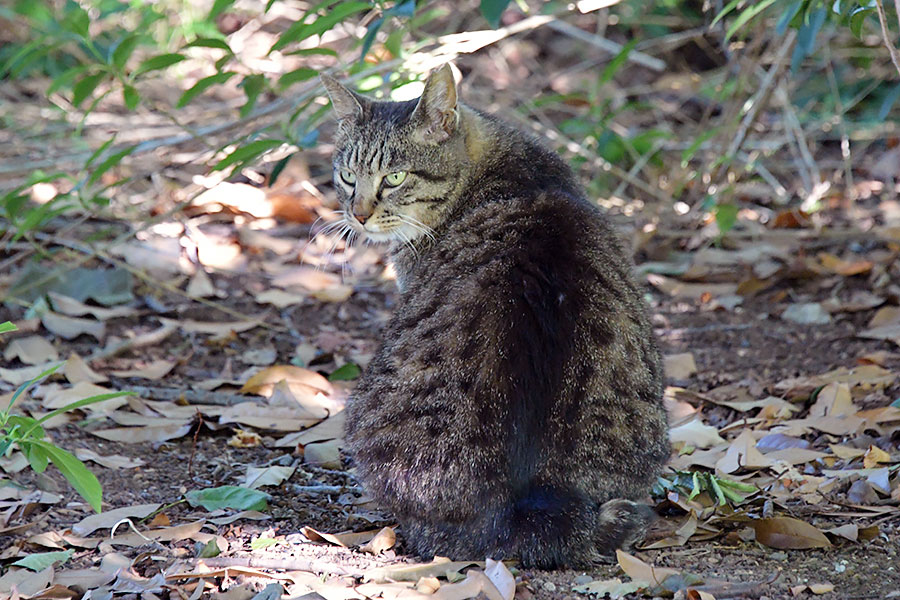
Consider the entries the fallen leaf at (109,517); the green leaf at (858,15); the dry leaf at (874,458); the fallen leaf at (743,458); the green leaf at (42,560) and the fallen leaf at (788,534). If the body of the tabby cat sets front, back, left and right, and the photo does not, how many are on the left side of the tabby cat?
2

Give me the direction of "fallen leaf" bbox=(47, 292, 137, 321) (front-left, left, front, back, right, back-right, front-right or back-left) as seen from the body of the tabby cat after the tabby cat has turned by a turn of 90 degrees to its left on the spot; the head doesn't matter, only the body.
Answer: front-right

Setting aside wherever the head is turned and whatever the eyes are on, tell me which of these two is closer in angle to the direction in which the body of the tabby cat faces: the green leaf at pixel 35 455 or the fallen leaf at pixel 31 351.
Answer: the fallen leaf

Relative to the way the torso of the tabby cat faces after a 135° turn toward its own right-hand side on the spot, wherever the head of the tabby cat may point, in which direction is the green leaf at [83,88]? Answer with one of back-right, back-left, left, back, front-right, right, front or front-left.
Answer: back

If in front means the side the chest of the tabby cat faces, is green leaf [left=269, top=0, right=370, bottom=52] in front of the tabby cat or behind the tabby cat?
in front

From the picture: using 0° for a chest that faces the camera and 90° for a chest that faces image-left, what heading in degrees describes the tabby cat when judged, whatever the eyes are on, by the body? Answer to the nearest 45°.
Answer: approximately 180°

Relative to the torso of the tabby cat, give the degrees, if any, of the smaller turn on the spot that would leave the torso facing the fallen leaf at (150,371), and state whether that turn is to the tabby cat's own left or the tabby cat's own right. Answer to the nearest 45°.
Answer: approximately 45° to the tabby cat's own left

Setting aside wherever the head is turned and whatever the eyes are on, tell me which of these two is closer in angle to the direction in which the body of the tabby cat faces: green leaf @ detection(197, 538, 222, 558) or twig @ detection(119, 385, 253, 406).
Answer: the twig

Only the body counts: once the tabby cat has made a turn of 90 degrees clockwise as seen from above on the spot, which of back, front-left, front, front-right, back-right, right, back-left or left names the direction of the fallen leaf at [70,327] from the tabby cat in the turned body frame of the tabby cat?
back-left
